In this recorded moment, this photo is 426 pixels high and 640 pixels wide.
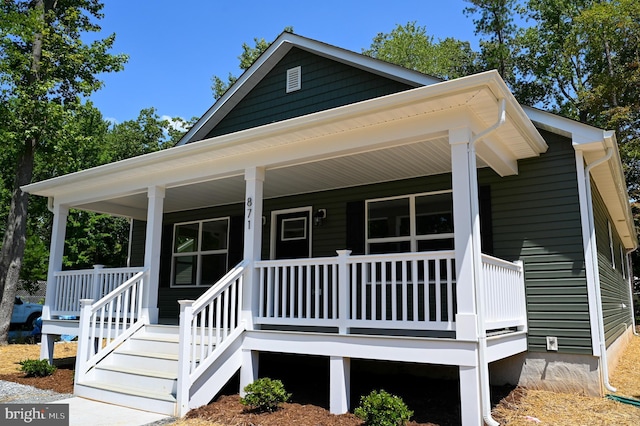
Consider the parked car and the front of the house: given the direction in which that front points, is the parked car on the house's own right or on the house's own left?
on the house's own right

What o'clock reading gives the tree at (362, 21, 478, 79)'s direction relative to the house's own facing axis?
The tree is roughly at 5 o'clock from the house.

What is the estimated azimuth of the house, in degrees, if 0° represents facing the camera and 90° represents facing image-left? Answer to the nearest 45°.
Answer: approximately 45°

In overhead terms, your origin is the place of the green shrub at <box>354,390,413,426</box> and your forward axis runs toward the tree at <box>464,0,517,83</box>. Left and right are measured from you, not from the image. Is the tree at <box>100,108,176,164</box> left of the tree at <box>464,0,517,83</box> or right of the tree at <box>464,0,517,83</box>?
left

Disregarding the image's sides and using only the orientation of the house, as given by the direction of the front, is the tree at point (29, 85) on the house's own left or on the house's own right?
on the house's own right

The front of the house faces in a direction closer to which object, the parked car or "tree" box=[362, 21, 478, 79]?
the parked car

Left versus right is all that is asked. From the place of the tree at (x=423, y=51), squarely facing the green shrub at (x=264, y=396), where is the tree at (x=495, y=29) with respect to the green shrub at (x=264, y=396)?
left

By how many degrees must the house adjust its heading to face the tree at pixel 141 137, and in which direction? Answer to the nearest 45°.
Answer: approximately 90° to its right

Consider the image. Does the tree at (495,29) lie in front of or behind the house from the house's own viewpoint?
behind

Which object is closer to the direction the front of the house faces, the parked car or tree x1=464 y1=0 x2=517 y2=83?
the parked car

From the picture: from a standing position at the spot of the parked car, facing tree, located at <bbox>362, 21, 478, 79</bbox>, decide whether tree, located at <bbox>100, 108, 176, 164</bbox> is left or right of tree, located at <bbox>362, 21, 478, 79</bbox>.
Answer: left

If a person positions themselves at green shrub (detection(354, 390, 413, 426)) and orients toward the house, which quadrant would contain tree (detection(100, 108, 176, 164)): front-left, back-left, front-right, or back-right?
front-left
